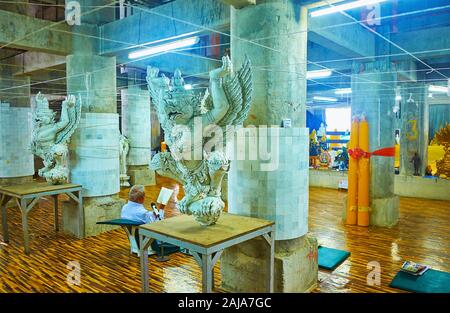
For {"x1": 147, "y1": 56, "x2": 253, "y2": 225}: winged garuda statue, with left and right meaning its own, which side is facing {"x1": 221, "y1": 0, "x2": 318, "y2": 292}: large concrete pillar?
back

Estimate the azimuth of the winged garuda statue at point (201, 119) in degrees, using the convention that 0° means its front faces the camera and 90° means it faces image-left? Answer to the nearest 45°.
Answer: approximately 45°

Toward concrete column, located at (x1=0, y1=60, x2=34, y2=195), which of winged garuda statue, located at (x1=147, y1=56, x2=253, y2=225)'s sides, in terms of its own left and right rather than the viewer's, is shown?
right

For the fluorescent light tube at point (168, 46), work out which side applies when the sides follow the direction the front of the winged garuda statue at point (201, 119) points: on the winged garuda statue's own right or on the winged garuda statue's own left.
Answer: on the winged garuda statue's own right

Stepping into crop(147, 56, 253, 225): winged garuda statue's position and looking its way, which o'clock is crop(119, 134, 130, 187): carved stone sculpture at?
The carved stone sculpture is roughly at 4 o'clock from the winged garuda statue.
